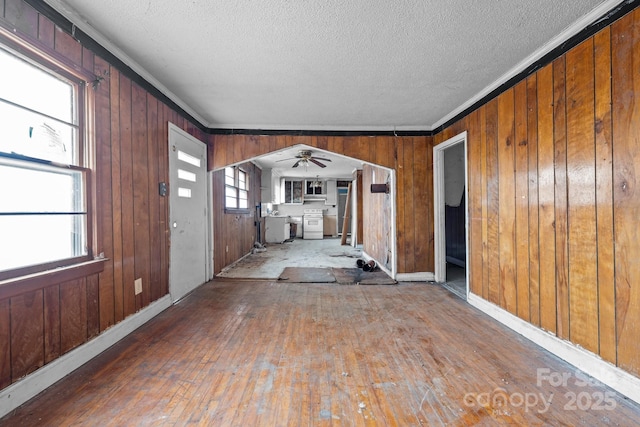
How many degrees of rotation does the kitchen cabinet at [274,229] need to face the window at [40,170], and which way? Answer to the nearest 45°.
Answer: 0° — it already faces it

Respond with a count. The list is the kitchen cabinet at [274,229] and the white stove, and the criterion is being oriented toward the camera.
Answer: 2

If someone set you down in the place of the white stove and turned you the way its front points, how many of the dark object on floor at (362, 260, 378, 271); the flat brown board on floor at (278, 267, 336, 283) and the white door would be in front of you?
3

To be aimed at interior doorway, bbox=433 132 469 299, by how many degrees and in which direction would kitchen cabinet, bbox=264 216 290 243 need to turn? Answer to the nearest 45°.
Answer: approximately 45° to its left

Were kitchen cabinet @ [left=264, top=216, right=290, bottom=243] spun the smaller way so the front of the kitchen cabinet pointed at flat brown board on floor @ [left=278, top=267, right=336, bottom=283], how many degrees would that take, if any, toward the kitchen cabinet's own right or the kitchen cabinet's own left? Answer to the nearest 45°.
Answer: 0° — it already faces it

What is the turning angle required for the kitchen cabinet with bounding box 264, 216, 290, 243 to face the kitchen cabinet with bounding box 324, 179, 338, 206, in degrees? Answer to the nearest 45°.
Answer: approximately 135° to its left

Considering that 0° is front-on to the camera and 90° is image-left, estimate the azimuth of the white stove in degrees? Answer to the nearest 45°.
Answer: approximately 0°

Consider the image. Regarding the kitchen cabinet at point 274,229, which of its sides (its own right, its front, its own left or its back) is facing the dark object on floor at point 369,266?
front

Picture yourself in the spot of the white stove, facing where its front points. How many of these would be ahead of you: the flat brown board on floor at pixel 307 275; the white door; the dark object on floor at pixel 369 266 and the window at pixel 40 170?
4

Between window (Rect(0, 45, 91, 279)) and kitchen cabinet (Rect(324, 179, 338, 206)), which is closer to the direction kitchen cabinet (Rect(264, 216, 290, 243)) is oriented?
the window

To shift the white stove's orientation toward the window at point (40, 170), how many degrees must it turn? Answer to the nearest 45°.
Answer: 0° — it already faces it

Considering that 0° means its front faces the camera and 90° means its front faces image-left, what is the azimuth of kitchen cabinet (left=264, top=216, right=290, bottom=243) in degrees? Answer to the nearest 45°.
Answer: approximately 0°

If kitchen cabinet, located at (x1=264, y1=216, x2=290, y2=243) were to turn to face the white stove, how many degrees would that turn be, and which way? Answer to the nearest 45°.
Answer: approximately 135° to its left
